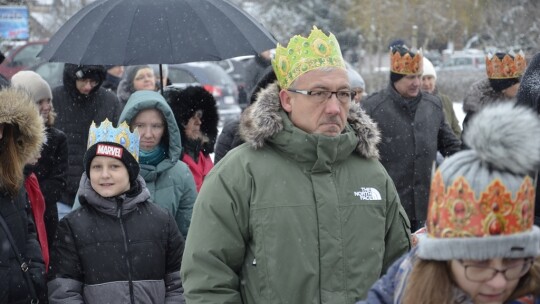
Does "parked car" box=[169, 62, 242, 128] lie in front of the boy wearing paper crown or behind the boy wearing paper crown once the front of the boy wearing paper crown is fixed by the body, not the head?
behind

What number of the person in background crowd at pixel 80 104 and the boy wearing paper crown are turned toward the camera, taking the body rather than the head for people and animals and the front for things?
2

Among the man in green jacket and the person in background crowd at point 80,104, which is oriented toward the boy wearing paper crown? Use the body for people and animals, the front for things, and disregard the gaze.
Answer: the person in background crowd

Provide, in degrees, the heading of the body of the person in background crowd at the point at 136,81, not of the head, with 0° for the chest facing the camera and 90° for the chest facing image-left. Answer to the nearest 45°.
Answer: approximately 315°
